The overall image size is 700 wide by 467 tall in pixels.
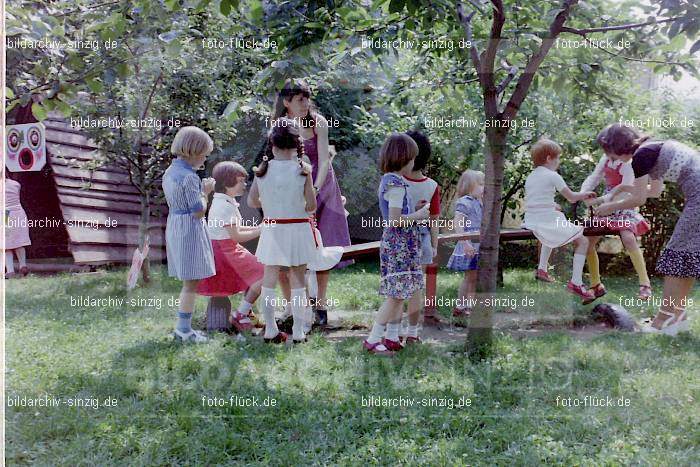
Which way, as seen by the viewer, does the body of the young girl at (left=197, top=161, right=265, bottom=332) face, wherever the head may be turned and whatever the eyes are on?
to the viewer's right

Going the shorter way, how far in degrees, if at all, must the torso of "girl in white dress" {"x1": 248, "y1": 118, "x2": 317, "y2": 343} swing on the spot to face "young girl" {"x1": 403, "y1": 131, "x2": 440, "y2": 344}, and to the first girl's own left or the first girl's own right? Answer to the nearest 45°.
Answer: approximately 90° to the first girl's own right

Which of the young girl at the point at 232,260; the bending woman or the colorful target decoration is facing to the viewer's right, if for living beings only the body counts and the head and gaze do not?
the young girl

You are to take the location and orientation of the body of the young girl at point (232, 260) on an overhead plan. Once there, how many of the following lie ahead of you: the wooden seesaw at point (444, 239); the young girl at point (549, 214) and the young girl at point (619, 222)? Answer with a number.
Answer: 3

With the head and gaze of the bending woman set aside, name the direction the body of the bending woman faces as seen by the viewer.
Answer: to the viewer's left

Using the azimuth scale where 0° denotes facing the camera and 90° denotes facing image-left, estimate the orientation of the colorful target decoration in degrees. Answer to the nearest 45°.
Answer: approximately 0°

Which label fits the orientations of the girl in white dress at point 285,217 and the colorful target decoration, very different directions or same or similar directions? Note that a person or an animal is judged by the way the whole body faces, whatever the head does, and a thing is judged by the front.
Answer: very different directions

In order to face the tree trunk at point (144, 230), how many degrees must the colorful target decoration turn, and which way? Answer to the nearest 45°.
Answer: approximately 90° to its left

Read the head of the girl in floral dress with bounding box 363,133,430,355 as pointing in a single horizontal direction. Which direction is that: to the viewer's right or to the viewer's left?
to the viewer's right

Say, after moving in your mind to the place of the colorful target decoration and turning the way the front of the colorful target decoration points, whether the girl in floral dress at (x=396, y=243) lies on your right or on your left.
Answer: on your left
